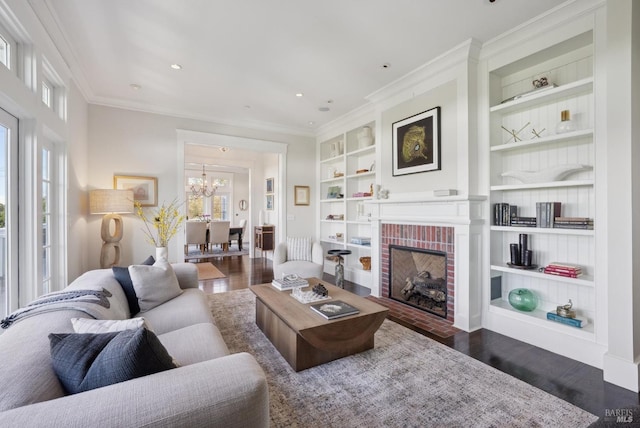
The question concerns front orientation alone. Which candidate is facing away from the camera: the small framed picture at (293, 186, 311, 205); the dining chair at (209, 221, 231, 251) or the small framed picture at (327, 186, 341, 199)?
the dining chair

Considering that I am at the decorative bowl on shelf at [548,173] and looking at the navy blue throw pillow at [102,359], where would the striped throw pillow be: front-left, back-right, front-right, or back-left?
front-right

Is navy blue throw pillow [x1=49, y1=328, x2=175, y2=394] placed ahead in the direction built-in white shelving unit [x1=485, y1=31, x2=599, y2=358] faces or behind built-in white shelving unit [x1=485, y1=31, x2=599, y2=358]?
ahead

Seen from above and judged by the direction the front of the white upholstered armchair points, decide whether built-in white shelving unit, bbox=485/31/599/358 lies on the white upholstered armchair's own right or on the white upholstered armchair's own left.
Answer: on the white upholstered armchair's own left

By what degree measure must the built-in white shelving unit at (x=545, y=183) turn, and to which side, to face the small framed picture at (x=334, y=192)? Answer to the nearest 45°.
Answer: approximately 45° to its right

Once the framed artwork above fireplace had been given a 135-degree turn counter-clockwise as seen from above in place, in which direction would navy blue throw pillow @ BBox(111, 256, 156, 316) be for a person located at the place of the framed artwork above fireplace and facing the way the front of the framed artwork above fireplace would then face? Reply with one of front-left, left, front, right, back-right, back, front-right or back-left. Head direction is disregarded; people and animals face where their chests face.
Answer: back-right

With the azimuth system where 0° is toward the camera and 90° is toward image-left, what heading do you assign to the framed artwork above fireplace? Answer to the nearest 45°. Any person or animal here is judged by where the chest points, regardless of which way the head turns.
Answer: approximately 45°

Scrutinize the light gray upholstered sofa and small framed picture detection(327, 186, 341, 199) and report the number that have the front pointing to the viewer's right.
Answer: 1

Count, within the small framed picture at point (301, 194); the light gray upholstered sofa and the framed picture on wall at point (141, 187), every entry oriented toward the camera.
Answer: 2

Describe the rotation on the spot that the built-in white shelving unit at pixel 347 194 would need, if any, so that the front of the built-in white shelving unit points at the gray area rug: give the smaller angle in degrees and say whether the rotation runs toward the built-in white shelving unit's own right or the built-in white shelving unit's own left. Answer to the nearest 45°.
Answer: approximately 45° to the built-in white shelving unit's own left

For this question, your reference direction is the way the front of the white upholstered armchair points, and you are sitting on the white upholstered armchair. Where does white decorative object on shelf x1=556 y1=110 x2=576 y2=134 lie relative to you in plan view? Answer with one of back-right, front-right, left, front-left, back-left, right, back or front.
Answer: front-left

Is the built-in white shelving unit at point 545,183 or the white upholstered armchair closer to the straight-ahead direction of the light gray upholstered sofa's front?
the built-in white shelving unit

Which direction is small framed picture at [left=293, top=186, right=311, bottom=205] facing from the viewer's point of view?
toward the camera

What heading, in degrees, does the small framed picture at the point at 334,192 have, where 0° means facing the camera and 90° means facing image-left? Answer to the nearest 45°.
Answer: approximately 45°

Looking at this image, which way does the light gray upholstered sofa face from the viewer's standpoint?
to the viewer's right

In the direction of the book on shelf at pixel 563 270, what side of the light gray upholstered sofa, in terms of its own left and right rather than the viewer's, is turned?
front

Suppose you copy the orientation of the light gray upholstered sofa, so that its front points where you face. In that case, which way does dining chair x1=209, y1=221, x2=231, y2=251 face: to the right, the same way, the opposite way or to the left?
to the left

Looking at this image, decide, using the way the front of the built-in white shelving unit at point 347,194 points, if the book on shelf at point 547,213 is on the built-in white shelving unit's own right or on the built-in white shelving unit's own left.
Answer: on the built-in white shelving unit's own left

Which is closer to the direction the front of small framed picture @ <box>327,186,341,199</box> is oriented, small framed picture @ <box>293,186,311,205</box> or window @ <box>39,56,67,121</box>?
the window

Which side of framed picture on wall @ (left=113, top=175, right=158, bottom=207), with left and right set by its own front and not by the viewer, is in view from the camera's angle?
front

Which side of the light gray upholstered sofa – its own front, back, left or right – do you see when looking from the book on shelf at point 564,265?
front

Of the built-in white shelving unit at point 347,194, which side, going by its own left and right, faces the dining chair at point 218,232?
right
